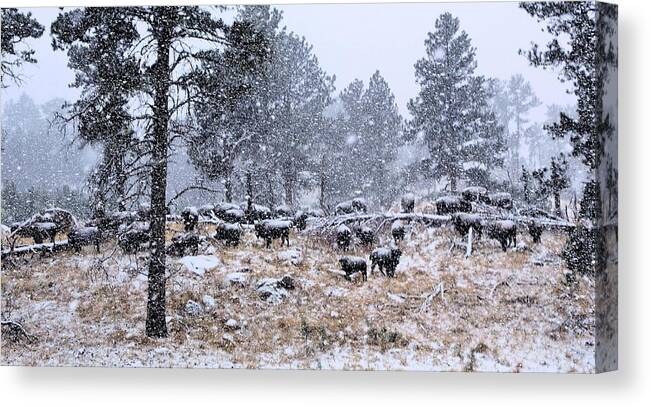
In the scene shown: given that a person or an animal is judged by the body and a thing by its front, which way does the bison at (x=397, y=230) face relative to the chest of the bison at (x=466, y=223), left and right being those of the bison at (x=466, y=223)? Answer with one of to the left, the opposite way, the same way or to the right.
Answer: to the left

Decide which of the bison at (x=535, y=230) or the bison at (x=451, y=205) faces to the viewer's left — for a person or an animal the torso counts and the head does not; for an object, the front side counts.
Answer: the bison at (x=451, y=205)

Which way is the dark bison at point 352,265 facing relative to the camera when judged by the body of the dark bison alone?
to the viewer's left

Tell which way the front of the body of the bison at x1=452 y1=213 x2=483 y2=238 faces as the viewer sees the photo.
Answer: to the viewer's left

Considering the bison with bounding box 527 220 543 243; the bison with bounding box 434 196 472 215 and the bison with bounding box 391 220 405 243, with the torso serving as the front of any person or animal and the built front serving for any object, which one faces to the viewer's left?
the bison with bounding box 434 196 472 215

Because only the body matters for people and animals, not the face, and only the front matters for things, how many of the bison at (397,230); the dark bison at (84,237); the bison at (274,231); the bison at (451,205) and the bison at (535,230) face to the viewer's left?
3

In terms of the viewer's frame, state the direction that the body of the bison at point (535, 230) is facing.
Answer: toward the camera

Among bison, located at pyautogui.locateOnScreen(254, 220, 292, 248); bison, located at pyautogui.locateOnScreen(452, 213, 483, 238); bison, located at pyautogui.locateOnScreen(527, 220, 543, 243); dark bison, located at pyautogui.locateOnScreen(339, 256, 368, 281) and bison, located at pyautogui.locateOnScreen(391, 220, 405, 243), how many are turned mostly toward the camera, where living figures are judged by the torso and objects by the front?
2

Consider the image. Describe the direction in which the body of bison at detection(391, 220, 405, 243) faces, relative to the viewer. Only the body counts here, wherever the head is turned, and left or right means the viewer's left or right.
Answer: facing the viewer

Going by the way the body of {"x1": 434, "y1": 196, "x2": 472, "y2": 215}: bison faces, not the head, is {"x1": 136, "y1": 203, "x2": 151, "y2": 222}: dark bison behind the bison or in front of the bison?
in front

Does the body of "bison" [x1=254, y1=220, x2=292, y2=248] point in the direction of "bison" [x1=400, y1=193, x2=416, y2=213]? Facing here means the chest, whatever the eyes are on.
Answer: no

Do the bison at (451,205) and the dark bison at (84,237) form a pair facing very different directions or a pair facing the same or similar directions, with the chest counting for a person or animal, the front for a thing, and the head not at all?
same or similar directions

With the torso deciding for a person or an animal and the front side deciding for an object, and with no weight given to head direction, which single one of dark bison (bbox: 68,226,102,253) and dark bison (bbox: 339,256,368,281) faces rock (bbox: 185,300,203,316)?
dark bison (bbox: 339,256,368,281)

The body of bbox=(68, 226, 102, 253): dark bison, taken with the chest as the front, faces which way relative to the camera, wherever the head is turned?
to the viewer's left

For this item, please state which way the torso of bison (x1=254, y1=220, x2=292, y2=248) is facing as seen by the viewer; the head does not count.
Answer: to the viewer's left

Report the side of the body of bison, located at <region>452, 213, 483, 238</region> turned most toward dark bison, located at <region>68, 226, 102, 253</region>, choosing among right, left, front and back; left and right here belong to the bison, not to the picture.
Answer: front

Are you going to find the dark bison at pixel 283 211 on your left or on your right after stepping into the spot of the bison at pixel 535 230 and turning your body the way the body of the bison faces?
on your right

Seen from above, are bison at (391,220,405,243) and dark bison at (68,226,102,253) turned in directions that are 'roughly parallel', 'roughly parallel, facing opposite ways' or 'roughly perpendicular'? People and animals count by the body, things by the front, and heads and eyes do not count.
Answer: roughly perpendicular

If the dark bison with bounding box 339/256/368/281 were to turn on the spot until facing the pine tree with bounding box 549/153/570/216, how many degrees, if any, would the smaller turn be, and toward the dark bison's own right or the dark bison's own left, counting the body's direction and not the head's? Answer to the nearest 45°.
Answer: approximately 180°
